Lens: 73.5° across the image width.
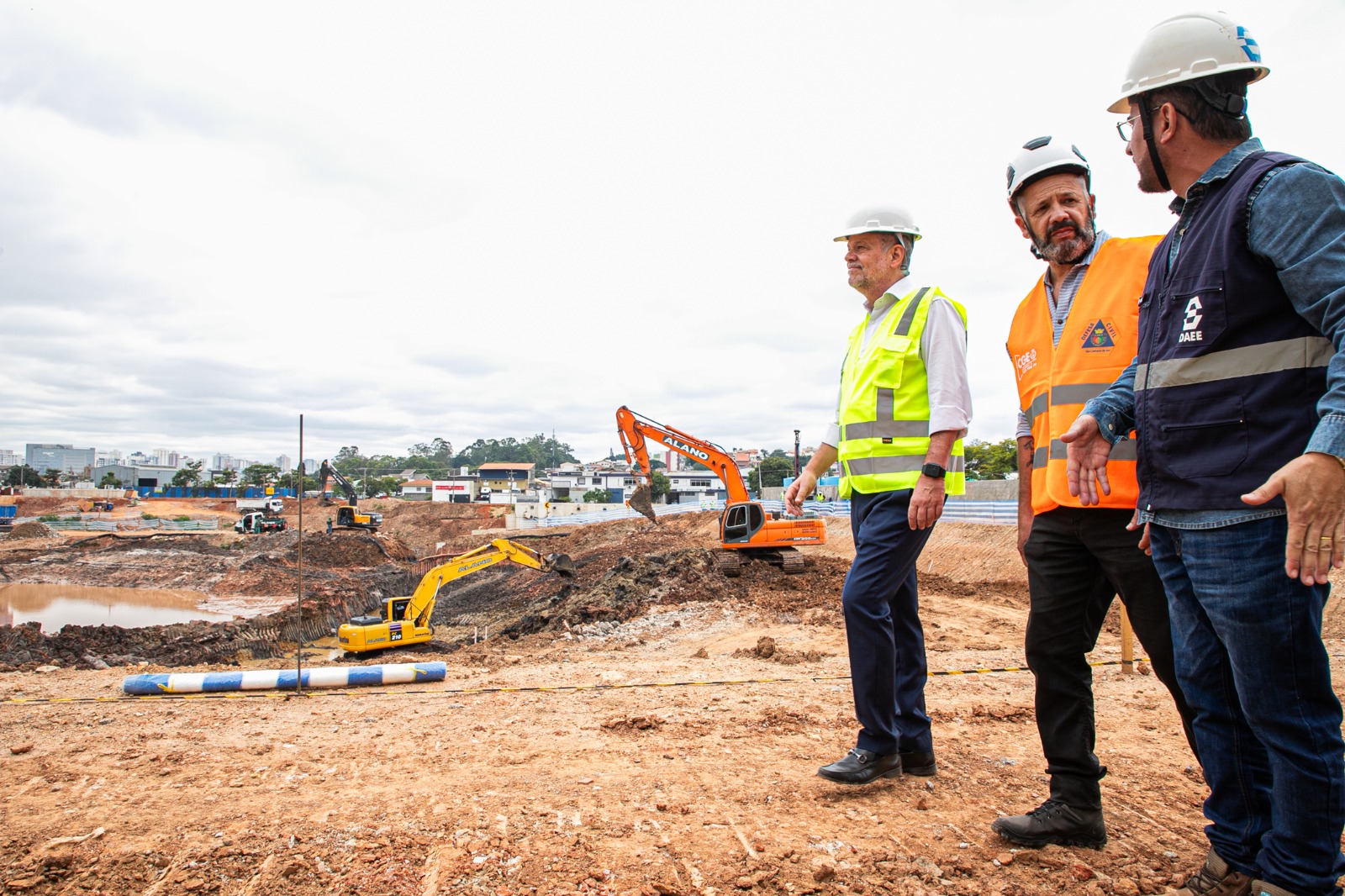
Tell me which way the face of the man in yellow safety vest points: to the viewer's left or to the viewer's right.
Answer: to the viewer's left

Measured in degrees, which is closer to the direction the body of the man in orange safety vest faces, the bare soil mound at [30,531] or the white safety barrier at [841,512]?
the bare soil mound

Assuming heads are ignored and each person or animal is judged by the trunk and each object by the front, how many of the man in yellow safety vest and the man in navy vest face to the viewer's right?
0

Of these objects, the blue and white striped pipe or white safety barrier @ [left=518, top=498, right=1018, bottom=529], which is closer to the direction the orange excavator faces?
the blue and white striped pipe

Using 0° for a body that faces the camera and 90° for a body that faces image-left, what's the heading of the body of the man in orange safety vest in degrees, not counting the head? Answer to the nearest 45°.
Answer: approximately 45°

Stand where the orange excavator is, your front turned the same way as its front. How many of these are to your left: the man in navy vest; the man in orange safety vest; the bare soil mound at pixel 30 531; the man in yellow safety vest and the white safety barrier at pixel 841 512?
3

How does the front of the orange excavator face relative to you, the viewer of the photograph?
facing to the left of the viewer

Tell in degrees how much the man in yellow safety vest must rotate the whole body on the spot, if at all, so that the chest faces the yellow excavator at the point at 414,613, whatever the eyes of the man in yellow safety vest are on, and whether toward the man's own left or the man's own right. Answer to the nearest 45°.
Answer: approximately 90° to the man's own right

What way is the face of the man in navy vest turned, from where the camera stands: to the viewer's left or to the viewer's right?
to the viewer's left

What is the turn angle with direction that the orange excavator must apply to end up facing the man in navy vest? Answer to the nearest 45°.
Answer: approximately 90° to its left

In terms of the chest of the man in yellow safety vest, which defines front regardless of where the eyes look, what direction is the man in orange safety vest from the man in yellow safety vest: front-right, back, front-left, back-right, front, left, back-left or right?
left

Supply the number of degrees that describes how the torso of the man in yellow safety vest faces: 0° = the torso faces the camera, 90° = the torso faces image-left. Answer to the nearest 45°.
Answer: approximately 45°

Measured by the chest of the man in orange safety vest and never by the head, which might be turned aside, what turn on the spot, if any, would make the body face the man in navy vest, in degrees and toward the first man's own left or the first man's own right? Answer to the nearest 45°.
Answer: approximately 90° to the first man's own left

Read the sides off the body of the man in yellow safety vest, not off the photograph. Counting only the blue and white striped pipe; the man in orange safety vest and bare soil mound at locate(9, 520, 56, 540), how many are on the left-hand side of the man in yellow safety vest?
1
